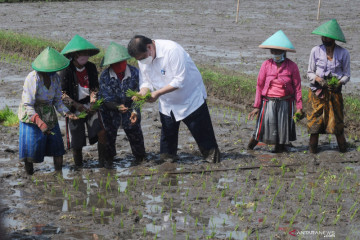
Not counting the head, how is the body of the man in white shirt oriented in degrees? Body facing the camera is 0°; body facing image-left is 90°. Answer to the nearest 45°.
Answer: approximately 45°

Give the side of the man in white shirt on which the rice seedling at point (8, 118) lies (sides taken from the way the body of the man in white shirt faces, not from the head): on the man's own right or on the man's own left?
on the man's own right
